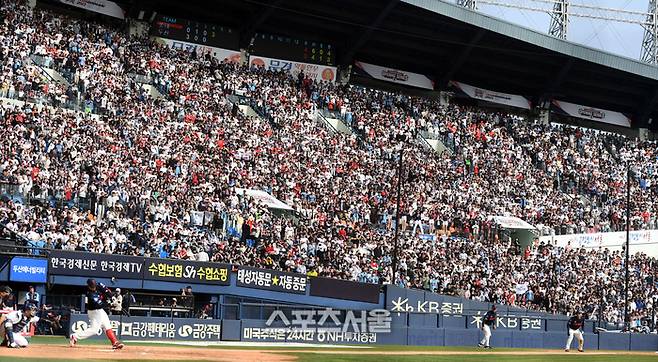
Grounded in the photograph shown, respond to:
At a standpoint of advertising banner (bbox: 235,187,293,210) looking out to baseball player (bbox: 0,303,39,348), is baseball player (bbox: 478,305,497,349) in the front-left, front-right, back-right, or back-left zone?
front-left

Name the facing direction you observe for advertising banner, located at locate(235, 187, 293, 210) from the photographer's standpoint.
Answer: facing the viewer

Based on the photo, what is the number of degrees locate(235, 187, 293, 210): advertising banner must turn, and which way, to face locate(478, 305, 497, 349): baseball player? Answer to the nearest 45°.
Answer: approximately 45° to its left

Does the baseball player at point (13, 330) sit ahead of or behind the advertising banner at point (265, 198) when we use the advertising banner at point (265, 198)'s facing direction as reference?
ahead
